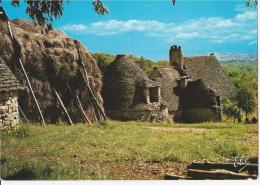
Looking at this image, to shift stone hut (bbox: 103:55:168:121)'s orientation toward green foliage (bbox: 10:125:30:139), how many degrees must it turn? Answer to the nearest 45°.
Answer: approximately 45° to its right

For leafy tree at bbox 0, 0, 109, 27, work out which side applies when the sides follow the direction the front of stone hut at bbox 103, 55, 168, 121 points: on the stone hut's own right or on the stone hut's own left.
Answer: on the stone hut's own right

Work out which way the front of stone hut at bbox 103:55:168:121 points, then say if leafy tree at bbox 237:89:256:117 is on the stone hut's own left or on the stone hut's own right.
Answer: on the stone hut's own left

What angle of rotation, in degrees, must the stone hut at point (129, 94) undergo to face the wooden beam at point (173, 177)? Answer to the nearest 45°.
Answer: approximately 45° to its right

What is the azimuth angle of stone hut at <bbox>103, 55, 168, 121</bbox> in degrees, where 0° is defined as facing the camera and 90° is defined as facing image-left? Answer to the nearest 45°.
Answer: approximately 315°
